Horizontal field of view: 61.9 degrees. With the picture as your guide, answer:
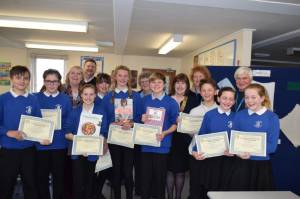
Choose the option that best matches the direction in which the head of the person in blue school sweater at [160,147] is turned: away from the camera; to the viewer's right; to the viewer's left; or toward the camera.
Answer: toward the camera

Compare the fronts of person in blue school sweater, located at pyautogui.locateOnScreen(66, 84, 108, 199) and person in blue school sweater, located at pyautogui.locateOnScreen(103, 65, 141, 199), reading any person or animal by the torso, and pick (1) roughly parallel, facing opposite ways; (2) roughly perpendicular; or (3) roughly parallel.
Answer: roughly parallel

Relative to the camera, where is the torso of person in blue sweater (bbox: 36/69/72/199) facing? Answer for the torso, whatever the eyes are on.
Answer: toward the camera

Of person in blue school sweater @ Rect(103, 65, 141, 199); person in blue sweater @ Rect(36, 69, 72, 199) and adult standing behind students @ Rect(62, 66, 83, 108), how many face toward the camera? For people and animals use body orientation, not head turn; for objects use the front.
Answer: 3

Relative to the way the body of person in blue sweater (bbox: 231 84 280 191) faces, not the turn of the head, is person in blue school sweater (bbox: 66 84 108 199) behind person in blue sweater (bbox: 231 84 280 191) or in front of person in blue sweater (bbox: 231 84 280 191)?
in front

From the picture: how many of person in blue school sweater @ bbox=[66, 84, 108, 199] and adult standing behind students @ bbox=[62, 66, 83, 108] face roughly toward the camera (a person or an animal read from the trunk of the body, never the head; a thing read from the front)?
2

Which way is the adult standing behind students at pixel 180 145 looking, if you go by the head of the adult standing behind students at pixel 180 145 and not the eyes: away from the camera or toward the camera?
toward the camera

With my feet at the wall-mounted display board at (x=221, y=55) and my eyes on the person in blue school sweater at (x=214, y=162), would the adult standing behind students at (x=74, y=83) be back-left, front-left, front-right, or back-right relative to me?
front-right

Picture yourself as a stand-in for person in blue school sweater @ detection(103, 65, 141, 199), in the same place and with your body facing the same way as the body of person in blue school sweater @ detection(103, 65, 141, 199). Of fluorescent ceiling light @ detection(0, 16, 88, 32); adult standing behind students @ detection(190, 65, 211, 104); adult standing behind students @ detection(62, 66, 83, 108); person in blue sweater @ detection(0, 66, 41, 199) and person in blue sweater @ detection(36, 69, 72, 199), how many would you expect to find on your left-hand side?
1

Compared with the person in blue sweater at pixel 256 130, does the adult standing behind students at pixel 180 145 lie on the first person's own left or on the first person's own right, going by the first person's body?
on the first person's own right

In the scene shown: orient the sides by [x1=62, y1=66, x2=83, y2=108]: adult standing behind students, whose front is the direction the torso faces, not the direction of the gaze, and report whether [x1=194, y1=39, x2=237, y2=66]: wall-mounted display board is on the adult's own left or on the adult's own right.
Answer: on the adult's own left

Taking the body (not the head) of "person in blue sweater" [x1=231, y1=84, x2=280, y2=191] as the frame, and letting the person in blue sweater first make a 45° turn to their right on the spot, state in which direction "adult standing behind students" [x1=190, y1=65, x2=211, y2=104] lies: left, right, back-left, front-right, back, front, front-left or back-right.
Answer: front-right

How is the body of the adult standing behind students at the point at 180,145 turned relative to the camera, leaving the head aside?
toward the camera
